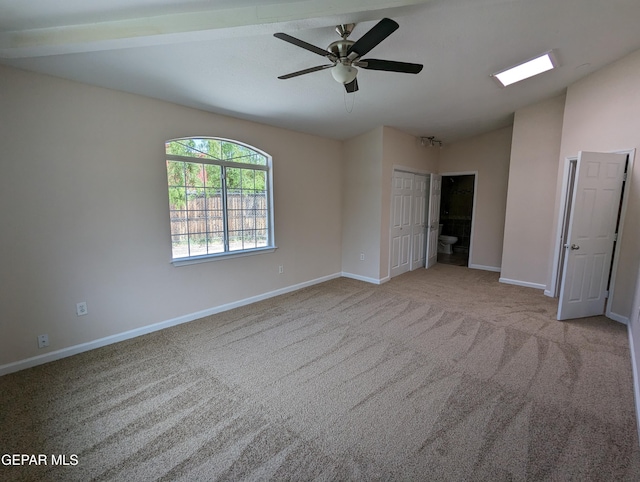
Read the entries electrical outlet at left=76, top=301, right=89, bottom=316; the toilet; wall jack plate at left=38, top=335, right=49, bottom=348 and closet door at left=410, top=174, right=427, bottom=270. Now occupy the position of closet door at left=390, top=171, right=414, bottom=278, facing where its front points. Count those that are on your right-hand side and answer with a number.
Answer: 2

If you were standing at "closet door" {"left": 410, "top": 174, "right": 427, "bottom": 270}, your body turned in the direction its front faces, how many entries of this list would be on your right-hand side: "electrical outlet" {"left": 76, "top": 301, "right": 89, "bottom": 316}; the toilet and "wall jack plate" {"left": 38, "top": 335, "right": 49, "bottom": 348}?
2

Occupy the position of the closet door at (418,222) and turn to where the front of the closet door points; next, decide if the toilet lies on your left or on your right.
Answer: on your left

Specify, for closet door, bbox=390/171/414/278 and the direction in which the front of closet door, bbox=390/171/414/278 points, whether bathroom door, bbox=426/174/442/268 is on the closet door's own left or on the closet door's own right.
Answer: on the closet door's own left

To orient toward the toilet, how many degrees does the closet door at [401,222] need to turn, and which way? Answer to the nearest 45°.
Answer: approximately 90° to its left

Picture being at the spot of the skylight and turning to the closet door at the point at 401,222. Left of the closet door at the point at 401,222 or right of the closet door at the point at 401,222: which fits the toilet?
right

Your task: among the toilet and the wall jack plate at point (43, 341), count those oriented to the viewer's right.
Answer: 1

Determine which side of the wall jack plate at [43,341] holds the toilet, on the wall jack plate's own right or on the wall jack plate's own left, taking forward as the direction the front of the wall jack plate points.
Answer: on the wall jack plate's own left
